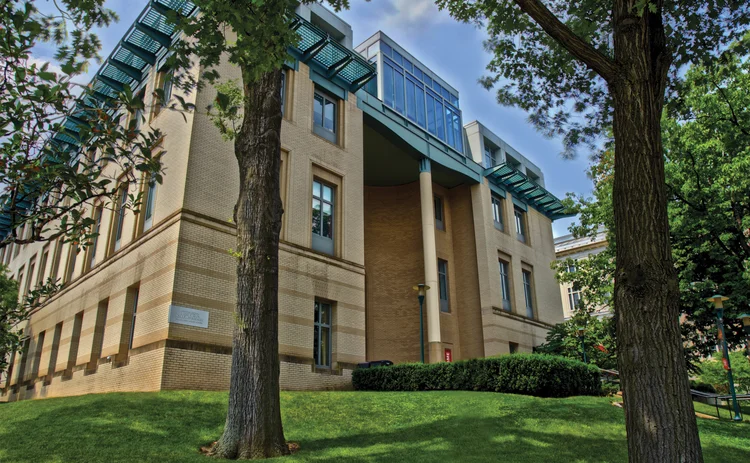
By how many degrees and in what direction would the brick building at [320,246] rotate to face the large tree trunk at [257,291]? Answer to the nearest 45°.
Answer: approximately 45° to its right

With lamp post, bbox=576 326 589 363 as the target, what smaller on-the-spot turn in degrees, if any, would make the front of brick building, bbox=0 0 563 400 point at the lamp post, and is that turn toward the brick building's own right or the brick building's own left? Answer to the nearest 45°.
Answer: approximately 45° to the brick building's own left

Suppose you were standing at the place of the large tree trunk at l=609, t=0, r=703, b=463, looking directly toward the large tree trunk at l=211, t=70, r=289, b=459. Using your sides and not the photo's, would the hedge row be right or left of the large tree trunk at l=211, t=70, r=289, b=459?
right
